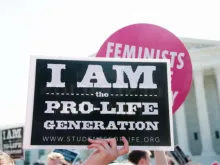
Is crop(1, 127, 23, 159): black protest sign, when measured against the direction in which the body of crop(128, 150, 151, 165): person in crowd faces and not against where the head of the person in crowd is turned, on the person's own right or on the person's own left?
on the person's own left

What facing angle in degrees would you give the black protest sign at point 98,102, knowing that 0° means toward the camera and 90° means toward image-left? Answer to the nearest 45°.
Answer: approximately 0°

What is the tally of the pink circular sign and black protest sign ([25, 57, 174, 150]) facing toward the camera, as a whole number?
2

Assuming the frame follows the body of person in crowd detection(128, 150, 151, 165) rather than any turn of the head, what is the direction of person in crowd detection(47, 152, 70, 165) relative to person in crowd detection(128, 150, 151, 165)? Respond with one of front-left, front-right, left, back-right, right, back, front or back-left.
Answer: left

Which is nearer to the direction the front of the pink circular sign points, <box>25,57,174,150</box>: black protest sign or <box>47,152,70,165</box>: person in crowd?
the black protest sign

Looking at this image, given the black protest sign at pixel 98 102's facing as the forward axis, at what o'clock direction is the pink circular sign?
The pink circular sign is roughly at 7 o'clock from the black protest sign.

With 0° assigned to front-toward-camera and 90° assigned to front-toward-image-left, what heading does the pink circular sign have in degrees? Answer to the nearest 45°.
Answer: approximately 0°

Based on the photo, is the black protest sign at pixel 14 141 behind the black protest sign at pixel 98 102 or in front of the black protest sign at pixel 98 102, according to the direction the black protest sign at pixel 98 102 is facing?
behind

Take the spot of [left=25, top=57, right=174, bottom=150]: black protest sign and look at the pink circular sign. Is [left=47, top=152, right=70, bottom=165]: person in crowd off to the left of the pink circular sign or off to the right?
left
